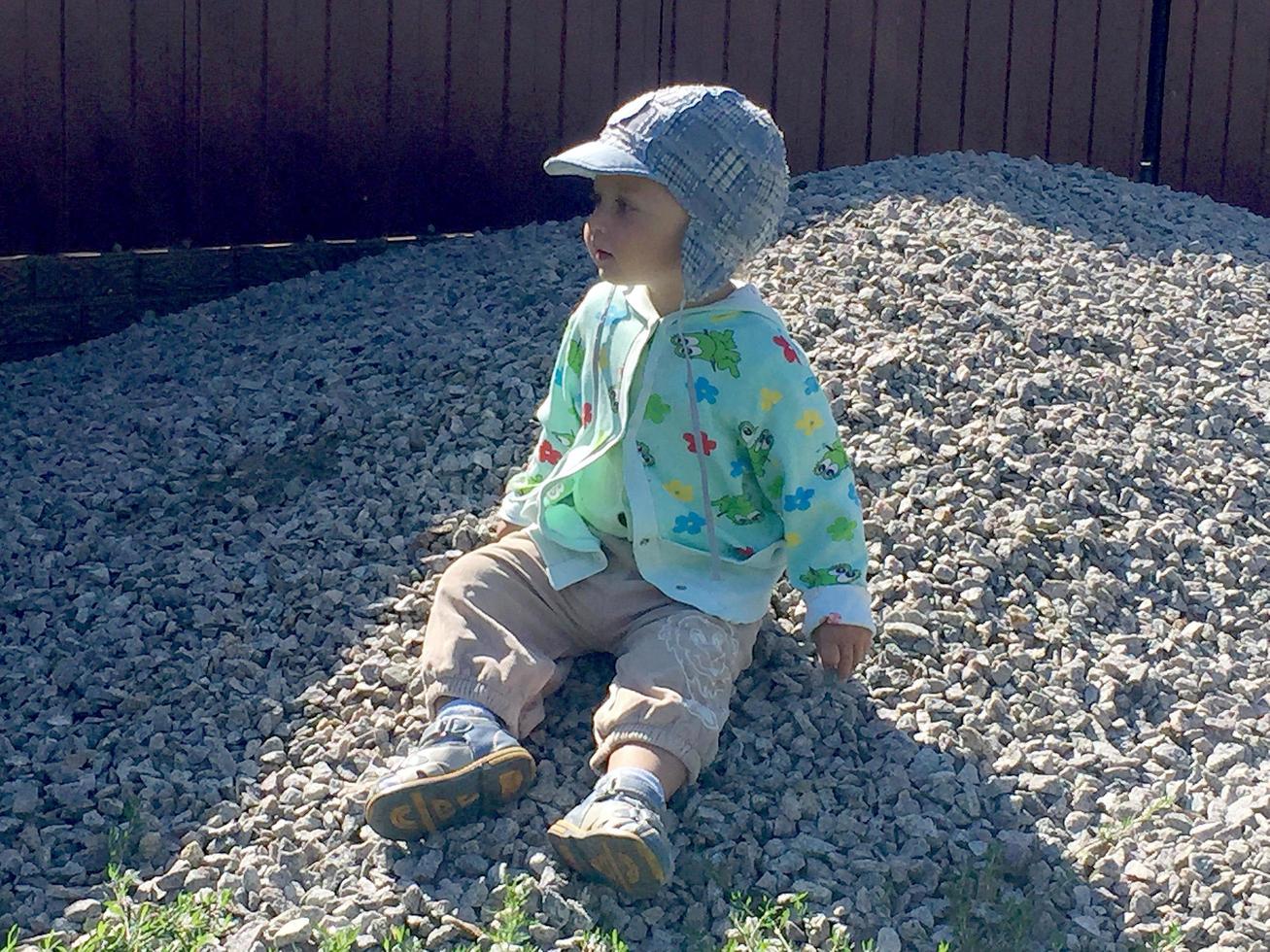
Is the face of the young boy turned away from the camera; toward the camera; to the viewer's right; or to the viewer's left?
to the viewer's left

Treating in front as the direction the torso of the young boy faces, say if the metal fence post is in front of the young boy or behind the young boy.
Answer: behind

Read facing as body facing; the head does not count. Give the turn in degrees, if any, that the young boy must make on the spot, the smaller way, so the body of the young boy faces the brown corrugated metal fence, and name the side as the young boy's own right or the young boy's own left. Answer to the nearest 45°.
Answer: approximately 135° to the young boy's own right

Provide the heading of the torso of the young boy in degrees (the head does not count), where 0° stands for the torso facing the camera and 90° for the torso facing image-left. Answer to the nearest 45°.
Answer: approximately 45°

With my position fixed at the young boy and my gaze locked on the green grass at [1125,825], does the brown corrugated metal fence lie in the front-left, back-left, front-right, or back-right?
back-left
